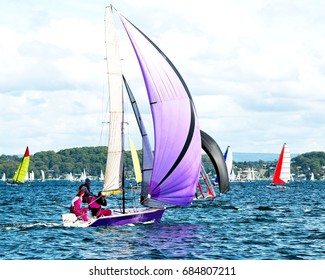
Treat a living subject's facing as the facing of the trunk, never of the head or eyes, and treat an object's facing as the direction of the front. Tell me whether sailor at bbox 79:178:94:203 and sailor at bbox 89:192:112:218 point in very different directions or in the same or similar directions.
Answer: same or similar directions
